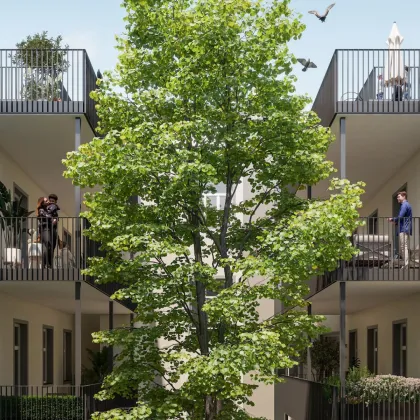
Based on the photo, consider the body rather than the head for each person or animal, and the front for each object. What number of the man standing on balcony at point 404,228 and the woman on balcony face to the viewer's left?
1

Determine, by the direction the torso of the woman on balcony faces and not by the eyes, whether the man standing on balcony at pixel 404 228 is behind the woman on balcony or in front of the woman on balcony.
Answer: in front

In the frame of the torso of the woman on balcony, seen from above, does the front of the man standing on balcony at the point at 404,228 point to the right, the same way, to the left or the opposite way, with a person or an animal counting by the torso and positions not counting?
the opposite way

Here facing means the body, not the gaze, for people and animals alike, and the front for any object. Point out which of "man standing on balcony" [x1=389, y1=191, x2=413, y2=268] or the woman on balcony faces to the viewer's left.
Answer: the man standing on balcony

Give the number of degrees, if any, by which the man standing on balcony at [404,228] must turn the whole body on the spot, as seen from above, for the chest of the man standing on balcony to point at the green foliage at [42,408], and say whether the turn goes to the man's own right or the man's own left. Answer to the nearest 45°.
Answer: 0° — they already face it

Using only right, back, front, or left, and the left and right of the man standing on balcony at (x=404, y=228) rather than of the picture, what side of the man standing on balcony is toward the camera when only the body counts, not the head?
left

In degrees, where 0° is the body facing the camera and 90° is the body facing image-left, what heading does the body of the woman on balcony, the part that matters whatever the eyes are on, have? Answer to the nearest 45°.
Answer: approximately 270°

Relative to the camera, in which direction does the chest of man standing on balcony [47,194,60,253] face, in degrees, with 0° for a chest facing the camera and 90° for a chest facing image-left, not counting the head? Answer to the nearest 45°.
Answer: approximately 45°

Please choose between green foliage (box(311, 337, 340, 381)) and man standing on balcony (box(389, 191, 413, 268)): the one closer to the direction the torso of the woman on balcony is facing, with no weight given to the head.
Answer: the man standing on balcony

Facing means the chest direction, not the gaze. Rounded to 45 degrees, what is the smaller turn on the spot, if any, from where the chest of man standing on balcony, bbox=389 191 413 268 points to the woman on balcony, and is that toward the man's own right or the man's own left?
0° — they already face them
